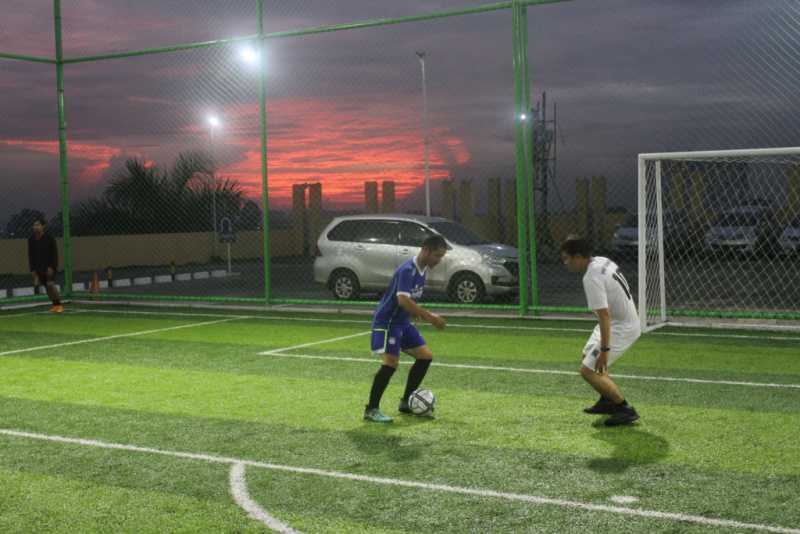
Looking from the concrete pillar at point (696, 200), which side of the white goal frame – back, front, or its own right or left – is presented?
back

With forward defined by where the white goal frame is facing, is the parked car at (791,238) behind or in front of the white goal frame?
behind

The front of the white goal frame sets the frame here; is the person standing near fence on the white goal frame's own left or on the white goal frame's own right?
on the white goal frame's own right

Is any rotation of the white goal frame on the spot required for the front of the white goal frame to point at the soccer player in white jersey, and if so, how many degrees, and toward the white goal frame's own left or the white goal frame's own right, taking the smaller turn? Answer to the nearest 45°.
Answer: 0° — it already faces them

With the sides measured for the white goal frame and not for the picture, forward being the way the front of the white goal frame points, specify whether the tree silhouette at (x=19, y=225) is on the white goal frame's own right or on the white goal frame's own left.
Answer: on the white goal frame's own right

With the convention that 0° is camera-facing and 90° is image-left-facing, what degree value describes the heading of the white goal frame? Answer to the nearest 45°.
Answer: approximately 0°
